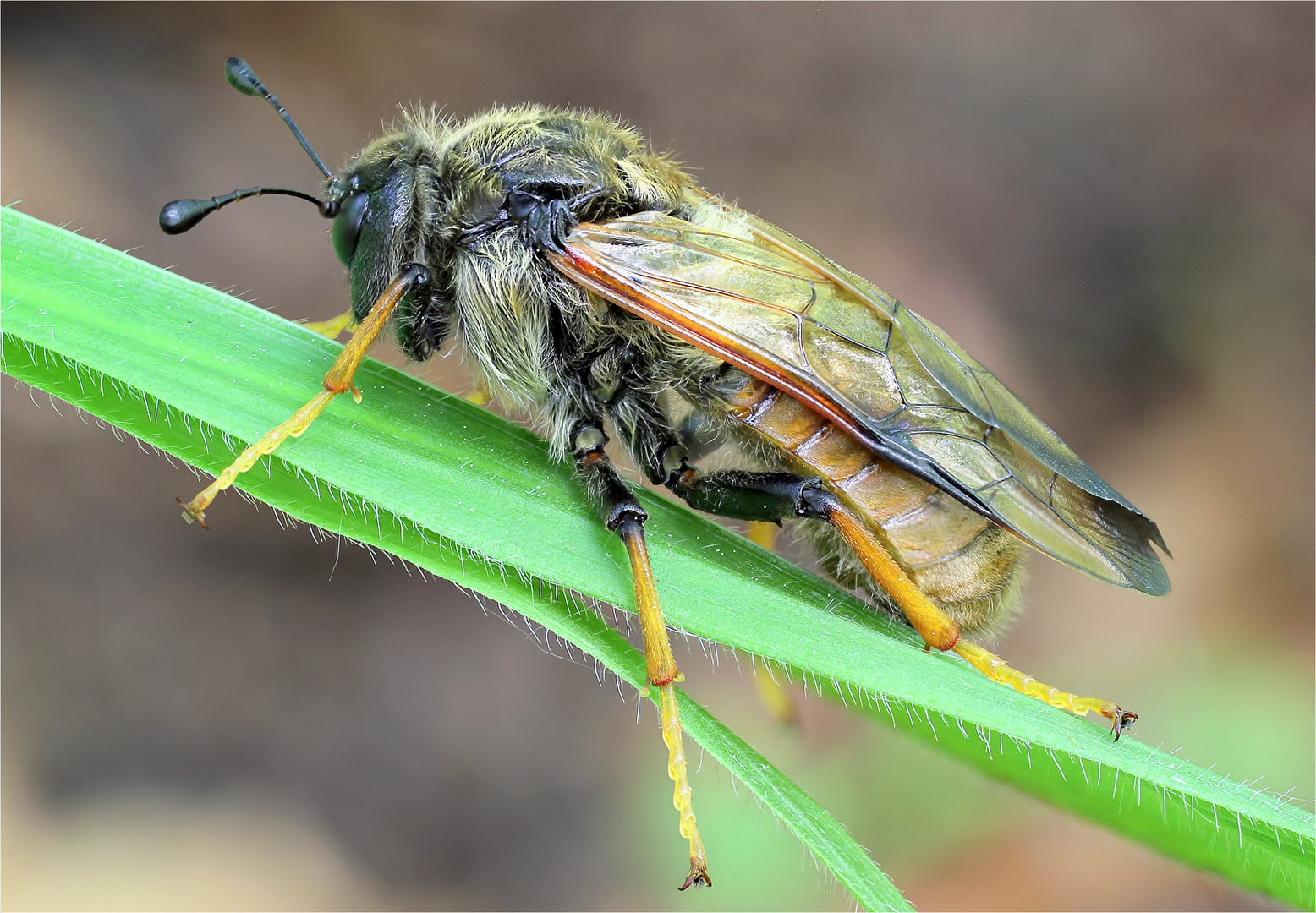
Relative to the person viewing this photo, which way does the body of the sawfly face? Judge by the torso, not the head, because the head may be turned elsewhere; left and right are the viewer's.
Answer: facing to the left of the viewer
